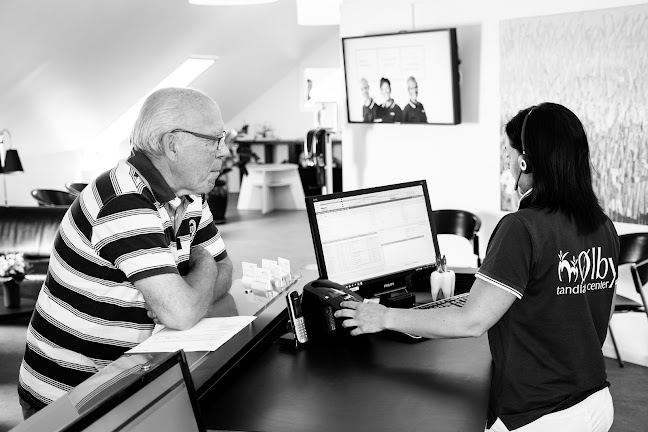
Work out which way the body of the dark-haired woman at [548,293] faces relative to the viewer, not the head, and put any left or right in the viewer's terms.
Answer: facing away from the viewer and to the left of the viewer

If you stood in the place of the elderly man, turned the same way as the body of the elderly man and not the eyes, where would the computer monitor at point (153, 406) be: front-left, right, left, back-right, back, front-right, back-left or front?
right

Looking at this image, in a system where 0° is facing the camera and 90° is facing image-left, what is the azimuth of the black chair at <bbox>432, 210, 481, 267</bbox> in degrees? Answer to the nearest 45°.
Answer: approximately 45°

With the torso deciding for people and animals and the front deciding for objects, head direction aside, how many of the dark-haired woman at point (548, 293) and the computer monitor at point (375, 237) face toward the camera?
1

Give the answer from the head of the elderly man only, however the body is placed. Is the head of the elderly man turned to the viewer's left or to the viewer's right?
to the viewer's right

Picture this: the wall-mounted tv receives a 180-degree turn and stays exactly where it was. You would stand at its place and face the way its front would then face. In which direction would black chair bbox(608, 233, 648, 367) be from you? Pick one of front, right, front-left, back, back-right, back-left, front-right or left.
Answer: right

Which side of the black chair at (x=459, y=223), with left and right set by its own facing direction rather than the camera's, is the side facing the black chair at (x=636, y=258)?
left

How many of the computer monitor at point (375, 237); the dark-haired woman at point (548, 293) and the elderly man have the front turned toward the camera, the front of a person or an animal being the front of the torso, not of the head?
1

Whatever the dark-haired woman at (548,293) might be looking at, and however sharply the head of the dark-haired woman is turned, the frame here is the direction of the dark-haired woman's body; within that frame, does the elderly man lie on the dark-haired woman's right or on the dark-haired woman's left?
on the dark-haired woman's left

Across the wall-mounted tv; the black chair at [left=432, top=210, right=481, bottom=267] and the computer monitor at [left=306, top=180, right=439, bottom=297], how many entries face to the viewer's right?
0

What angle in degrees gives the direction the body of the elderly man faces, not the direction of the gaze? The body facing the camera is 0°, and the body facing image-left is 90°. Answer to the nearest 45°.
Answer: approximately 270°

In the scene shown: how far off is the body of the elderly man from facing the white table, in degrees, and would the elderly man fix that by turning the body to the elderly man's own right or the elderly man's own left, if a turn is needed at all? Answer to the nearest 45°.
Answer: approximately 90° to the elderly man's own left

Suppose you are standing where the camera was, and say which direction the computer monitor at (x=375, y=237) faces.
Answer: facing the viewer

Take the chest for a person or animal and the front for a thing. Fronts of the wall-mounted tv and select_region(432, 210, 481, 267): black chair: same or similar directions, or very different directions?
same or similar directions

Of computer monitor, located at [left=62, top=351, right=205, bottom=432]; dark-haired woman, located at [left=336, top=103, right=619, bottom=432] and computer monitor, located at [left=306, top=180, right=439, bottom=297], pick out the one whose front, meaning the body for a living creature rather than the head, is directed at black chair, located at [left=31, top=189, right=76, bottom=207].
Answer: the dark-haired woman

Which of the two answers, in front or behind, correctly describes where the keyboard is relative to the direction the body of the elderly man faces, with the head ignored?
in front
